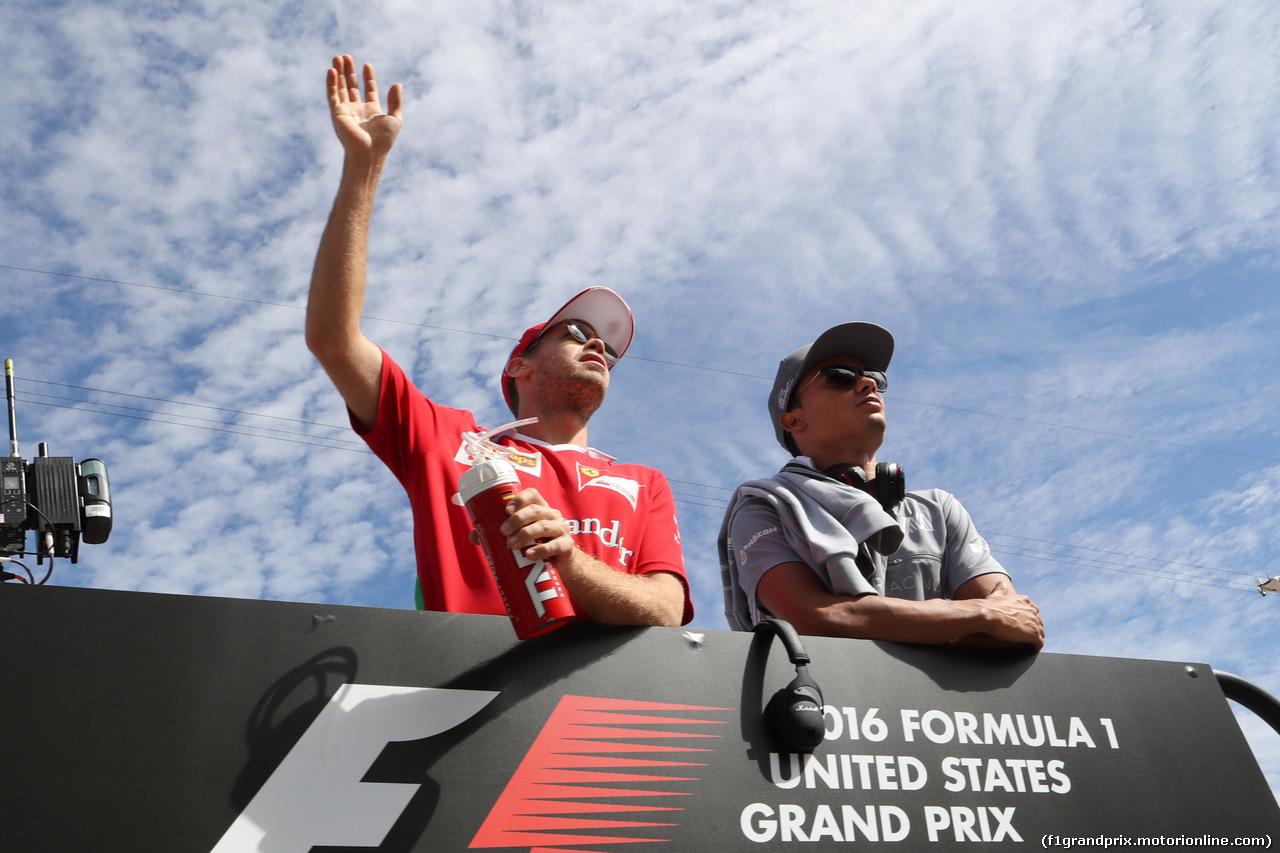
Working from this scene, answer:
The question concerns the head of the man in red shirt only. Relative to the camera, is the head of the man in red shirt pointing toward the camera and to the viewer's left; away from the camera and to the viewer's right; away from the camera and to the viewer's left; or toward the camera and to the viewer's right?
toward the camera and to the viewer's right

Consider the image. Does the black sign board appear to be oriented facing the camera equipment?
no

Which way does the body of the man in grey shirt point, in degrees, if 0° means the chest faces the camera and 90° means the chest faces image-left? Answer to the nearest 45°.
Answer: approximately 315°

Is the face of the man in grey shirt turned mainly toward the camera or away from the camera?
toward the camera

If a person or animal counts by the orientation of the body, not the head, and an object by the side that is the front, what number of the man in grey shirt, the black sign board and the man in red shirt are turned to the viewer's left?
0

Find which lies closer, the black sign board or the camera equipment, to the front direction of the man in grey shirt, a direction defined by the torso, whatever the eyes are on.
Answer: the black sign board

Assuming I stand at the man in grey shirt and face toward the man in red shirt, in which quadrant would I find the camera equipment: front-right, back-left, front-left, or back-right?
front-right

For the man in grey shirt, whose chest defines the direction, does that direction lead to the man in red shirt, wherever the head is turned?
no

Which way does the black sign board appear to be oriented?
toward the camera

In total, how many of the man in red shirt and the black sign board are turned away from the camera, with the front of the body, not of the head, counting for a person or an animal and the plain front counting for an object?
0

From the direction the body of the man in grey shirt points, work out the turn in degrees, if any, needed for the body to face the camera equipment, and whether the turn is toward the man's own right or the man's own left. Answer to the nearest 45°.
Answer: approximately 135° to the man's own right

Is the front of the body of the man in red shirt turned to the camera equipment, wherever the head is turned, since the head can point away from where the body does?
no

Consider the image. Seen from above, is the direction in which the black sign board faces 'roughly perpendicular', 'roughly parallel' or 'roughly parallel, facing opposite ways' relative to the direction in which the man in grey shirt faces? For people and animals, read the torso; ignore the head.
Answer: roughly parallel
